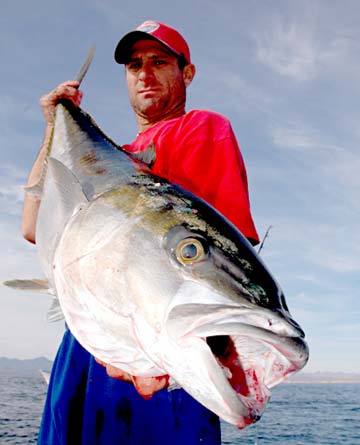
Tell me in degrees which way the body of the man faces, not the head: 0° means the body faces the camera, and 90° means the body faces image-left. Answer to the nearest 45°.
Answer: approximately 45°
